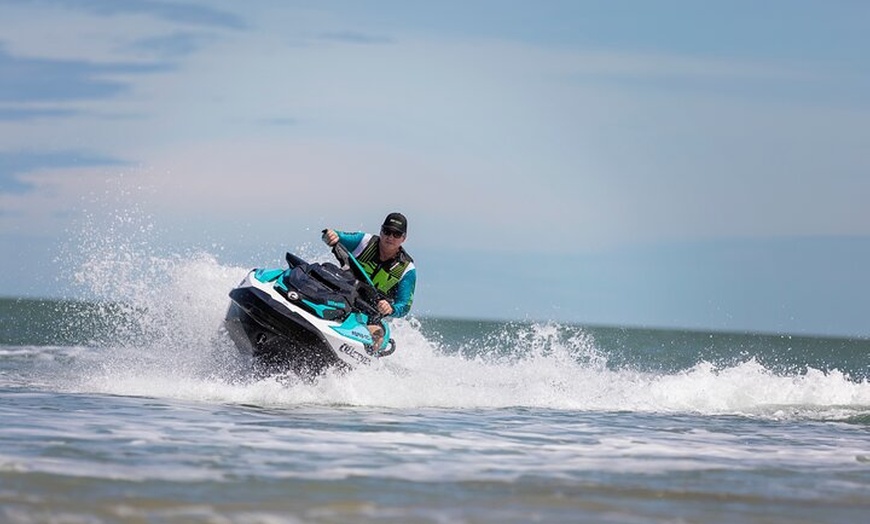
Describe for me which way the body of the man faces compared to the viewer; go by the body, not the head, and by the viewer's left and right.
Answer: facing the viewer and to the left of the viewer
